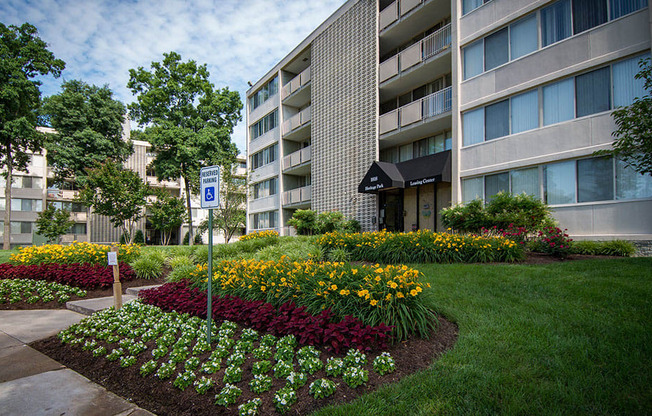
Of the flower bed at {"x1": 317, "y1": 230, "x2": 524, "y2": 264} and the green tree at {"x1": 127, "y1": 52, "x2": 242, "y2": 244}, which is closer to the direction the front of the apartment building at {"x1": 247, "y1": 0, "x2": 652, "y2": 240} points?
the flower bed

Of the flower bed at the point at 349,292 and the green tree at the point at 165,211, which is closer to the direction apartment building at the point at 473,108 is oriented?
the flower bed

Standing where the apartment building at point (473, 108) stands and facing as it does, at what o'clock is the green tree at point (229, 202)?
The green tree is roughly at 2 o'clock from the apartment building.

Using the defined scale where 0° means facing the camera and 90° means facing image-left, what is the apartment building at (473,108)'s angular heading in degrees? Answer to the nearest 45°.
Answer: approximately 45°

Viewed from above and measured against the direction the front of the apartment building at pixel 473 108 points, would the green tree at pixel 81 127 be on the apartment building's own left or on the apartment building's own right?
on the apartment building's own right

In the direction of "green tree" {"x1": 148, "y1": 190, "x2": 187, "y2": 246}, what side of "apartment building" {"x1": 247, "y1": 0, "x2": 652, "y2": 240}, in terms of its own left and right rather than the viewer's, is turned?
right

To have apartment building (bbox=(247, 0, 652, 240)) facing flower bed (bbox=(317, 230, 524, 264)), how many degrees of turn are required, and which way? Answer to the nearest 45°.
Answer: approximately 45° to its left

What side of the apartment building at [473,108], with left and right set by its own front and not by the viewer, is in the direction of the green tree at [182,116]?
right

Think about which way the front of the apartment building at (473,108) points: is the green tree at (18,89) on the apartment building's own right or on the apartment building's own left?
on the apartment building's own right

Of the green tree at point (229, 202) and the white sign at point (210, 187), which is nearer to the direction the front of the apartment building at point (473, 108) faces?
the white sign
